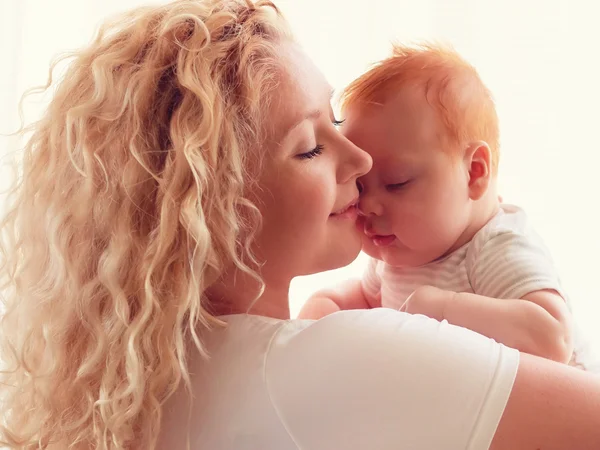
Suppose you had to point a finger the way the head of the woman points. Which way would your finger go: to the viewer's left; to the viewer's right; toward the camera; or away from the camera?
to the viewer's right

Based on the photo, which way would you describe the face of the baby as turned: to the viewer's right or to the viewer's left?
to the viewer's left

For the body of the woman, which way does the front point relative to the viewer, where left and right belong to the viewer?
facing away from the viewer and to the right of the viewer

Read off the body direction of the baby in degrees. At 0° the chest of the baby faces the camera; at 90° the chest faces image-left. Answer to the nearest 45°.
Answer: approximately 45°
